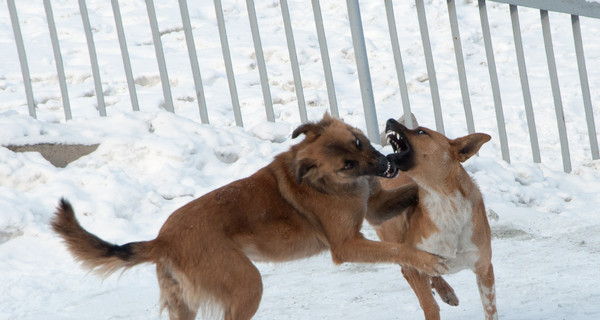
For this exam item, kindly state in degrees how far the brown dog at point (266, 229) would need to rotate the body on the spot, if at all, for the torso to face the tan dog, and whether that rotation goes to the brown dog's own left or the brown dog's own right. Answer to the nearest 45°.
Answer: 0° — it already faces it

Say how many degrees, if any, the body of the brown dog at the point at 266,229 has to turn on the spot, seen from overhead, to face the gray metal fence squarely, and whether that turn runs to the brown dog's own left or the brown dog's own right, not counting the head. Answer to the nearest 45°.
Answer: approximately 90° to the brown dog's own left

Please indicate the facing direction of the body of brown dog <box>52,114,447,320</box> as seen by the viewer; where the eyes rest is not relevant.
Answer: to the viewer's right
